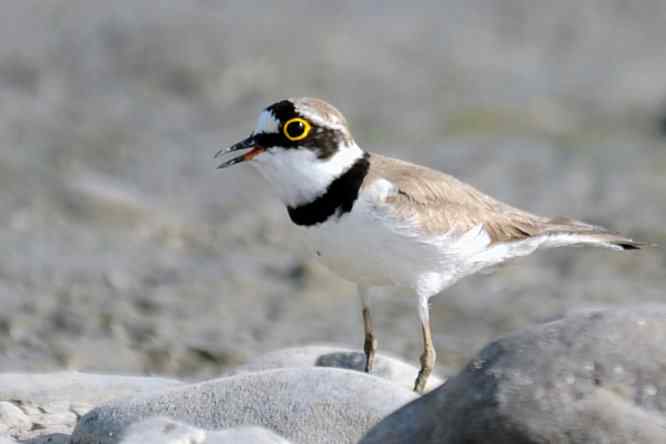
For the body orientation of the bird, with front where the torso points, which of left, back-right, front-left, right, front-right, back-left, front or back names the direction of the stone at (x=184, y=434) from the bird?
front-left

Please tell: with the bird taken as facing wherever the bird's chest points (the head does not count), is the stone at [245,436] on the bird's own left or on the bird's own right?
on the bird's own left

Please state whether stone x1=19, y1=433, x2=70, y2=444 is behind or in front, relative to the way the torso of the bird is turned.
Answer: in front

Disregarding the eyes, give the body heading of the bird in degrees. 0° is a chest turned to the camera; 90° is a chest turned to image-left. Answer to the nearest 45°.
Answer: approximately 90°
